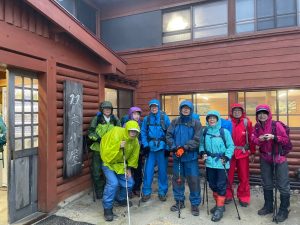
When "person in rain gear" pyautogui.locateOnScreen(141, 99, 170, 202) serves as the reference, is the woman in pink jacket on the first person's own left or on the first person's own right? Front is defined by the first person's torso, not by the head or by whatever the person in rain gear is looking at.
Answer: on the first person's own left

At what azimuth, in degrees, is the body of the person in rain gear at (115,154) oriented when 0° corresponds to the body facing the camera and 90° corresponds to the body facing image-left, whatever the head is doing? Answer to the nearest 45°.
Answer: approximately 315°

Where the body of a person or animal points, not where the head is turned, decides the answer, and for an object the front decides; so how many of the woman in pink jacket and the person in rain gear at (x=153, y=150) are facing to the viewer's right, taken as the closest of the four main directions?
0

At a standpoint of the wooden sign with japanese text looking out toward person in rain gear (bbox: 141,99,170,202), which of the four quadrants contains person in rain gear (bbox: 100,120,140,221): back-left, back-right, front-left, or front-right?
front-right

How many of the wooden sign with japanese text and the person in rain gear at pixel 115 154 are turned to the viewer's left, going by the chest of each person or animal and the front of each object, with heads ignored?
0

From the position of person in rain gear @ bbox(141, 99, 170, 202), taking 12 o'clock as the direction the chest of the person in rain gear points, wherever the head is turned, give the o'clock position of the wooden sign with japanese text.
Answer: The wooden sign with japanese text is roughly at 3 o'clock from the person in rain gear.

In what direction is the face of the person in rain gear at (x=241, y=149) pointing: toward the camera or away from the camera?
toward the camera

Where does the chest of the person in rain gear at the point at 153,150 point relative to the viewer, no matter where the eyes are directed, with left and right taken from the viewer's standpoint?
facing the viewer

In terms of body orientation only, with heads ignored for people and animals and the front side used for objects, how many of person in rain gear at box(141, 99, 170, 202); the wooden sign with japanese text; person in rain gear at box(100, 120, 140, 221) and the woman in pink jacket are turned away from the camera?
0

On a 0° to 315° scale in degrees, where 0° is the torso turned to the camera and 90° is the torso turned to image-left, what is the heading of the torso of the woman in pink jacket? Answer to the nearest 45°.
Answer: approximately 45°

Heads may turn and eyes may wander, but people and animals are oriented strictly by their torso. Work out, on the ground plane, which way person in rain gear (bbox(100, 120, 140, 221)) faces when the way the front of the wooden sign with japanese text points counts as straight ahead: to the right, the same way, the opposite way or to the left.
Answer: the same way

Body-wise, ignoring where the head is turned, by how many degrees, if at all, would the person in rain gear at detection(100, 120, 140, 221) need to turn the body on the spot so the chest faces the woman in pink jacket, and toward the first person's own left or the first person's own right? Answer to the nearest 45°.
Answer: approximately 45° to the first person's own left

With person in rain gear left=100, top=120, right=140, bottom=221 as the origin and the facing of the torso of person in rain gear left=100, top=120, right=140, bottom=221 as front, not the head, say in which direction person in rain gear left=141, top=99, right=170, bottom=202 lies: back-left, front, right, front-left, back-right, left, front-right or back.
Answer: left

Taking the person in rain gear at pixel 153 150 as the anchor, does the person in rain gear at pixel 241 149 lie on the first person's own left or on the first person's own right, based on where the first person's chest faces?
on the first person's own left

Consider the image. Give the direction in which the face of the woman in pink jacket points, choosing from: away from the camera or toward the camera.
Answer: toward the camera

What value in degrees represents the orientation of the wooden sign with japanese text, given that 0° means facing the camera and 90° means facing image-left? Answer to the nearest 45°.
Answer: approximately 315°

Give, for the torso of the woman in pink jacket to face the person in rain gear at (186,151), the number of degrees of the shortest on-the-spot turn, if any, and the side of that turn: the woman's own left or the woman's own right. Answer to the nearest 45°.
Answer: approximately 45° to the woman's own right
